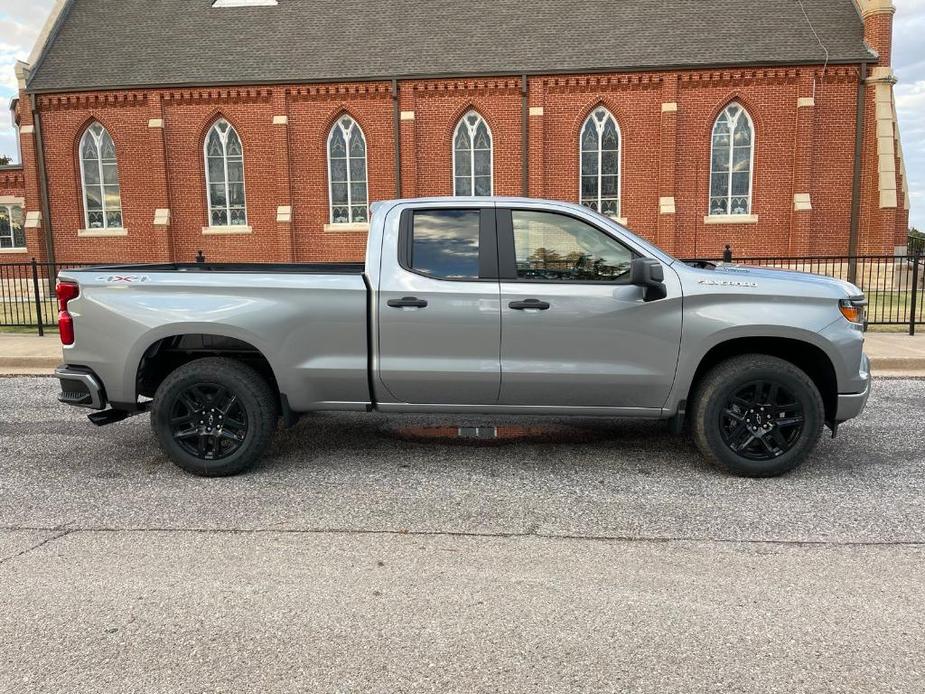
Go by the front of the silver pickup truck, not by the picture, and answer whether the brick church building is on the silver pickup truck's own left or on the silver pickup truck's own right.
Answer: on the silver pickup truck's own left

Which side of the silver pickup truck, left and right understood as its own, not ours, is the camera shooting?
right

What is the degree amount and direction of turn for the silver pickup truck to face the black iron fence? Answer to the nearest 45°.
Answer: approximately 45° to its left
